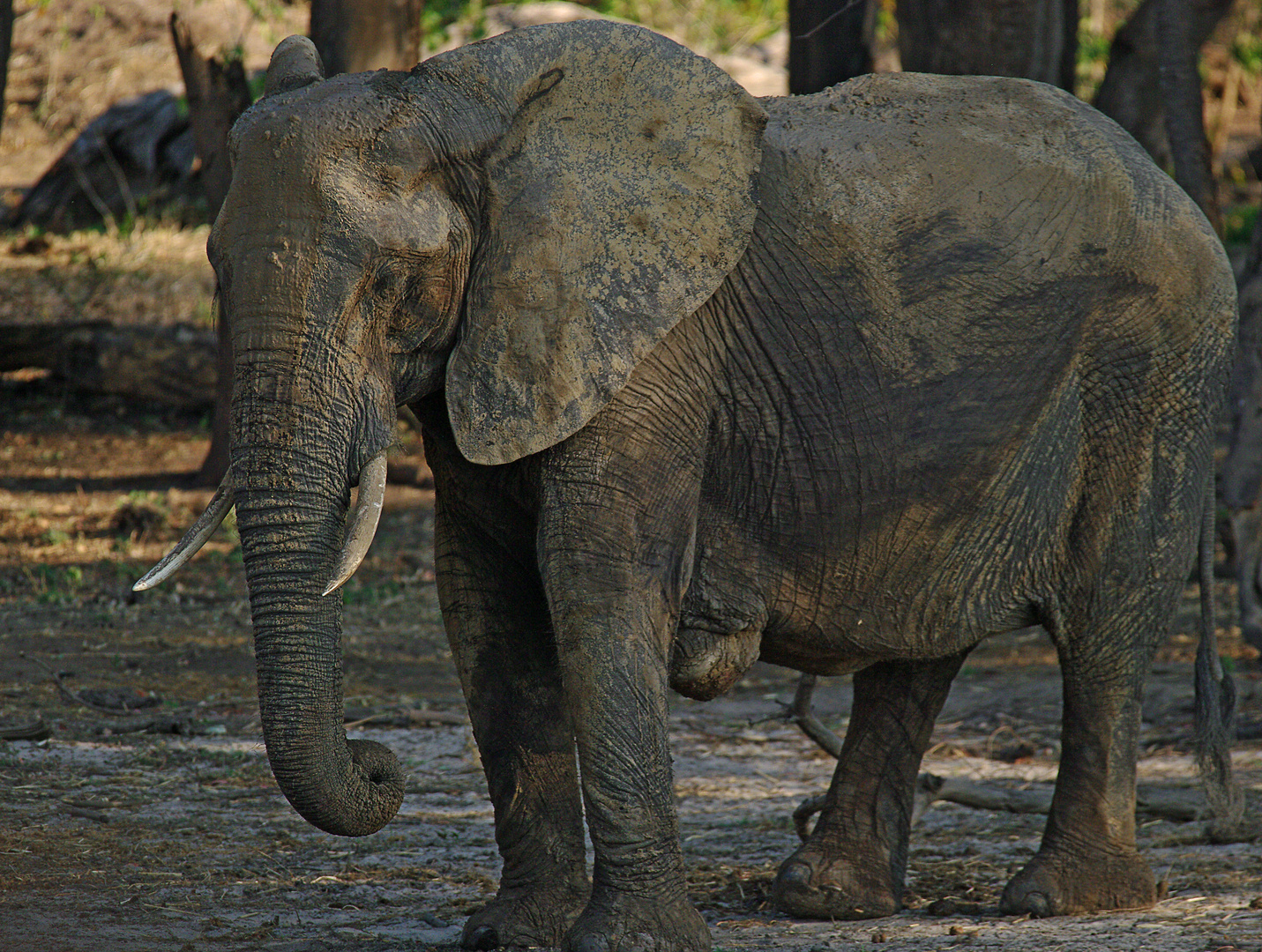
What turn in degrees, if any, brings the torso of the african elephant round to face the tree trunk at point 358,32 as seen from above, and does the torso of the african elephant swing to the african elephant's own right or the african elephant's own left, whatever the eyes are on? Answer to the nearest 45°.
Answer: approximately 135° to the african elephant's own right

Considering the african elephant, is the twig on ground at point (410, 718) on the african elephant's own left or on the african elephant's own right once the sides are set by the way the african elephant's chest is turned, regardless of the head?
on the african elephant's own right

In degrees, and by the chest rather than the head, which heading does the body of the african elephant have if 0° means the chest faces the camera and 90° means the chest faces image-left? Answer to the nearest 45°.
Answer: approximately 45°

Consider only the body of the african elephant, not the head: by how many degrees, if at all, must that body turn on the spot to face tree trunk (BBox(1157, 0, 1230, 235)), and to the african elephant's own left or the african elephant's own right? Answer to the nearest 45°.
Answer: approximately 180°

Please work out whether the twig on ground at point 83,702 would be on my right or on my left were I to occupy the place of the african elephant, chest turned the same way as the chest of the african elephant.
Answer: on my right

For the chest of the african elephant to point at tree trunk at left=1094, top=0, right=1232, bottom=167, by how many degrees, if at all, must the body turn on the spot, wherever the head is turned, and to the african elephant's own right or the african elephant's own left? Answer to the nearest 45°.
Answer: approximately 135° to the african elephant's own right

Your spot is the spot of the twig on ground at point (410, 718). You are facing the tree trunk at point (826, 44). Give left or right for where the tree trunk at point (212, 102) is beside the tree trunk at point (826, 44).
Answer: left

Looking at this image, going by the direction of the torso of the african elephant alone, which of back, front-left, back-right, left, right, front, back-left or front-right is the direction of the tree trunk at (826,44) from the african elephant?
back-right
